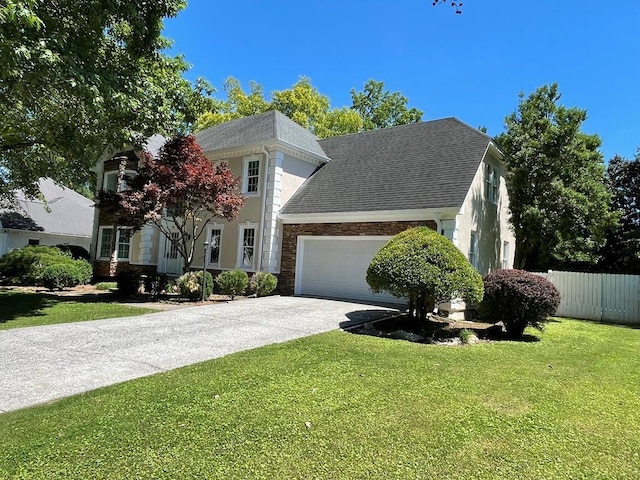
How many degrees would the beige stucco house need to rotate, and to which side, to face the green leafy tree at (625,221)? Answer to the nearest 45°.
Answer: approximately 135° to its left

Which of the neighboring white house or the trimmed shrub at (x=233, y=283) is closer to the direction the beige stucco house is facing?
the trimmed shrub

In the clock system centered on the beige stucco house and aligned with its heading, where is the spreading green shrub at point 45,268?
The spreading green shrub is roughly at 2 o'clock from the beige stucco house.

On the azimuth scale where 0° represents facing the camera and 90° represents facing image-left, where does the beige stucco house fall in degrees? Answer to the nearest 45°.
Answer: approximately 45°

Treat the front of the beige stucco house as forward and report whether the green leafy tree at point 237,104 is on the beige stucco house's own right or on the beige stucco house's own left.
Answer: on the beige stucco house's own right

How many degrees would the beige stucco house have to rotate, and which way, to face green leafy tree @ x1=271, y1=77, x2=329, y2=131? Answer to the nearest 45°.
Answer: approximately 135° to its right

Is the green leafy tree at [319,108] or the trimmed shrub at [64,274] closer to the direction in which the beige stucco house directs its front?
the trimmed shrub

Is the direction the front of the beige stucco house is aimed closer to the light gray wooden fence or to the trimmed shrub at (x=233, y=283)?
the trimmed shrub

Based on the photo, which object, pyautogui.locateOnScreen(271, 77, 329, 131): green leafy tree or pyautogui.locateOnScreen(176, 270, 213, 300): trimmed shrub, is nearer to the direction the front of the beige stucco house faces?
the trimmed shrub

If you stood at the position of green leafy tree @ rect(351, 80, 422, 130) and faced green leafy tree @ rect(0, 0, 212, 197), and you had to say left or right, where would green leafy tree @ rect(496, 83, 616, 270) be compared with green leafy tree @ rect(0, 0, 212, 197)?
left
